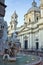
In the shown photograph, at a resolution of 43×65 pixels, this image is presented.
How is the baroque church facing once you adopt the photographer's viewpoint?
facing the viewer and to the left of the viewer
